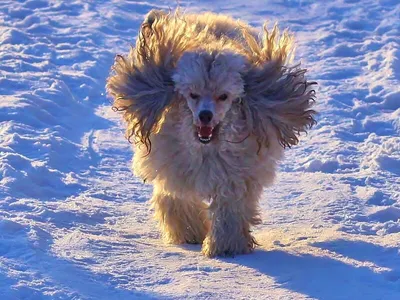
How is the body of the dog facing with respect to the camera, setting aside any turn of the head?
toward the camera
